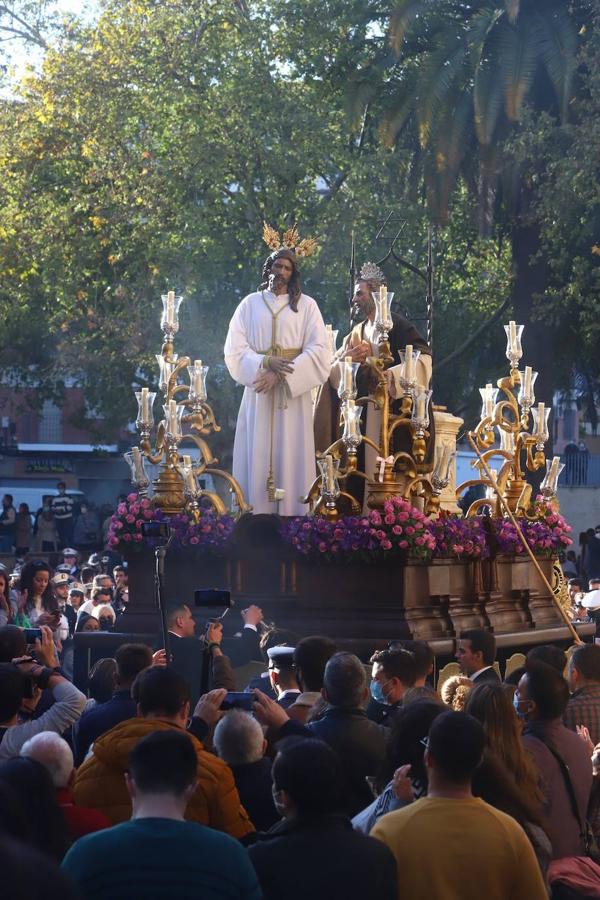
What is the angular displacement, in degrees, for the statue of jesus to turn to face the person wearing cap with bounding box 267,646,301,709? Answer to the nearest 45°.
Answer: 0° — it already faces them

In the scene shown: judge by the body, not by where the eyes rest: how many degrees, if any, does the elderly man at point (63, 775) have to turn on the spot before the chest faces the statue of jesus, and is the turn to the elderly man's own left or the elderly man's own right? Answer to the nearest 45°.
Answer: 0° — they already face it

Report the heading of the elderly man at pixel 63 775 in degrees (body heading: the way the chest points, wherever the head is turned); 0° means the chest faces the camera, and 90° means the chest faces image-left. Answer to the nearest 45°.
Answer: approximately 180°

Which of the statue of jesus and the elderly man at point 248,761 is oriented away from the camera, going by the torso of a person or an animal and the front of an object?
the elderly man

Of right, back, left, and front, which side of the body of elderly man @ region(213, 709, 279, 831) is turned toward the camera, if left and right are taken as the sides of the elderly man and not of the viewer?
back

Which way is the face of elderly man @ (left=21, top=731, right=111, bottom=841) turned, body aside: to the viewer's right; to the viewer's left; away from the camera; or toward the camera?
away from the camera

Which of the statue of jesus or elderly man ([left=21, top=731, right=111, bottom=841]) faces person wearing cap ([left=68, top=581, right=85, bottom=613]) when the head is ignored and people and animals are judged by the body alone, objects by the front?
the elderly man

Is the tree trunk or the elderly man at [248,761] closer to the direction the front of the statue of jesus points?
the elderly man

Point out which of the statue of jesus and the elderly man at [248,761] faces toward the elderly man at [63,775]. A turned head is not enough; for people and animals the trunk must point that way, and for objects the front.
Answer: the statue of jesus

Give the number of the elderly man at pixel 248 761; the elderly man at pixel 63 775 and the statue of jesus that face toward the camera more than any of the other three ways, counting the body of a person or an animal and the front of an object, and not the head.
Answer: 1

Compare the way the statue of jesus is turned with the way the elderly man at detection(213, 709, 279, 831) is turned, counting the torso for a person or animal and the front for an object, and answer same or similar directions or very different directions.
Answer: very different directions

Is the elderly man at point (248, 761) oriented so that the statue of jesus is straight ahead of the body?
yes
